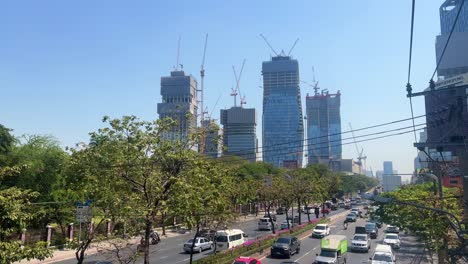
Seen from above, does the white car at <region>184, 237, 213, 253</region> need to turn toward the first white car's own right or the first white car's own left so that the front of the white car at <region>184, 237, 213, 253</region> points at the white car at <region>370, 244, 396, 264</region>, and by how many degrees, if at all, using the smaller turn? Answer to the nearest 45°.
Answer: approximately 90° to the first white car's own right

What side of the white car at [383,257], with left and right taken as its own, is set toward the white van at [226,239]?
right

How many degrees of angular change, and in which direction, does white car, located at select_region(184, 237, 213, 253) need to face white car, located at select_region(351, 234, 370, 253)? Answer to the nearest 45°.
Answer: approximately 45° to its right

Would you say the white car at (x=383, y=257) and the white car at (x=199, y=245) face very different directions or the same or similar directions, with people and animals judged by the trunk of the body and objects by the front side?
very different directions

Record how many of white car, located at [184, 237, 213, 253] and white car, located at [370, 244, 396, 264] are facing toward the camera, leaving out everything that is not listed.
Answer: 1

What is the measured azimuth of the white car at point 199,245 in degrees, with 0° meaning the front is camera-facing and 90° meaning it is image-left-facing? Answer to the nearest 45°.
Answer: approximately 225°

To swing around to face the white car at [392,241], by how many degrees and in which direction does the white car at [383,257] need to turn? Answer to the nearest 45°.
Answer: approximately 180°

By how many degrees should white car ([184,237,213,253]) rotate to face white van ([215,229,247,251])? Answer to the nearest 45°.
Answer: approximately 90° to its right
